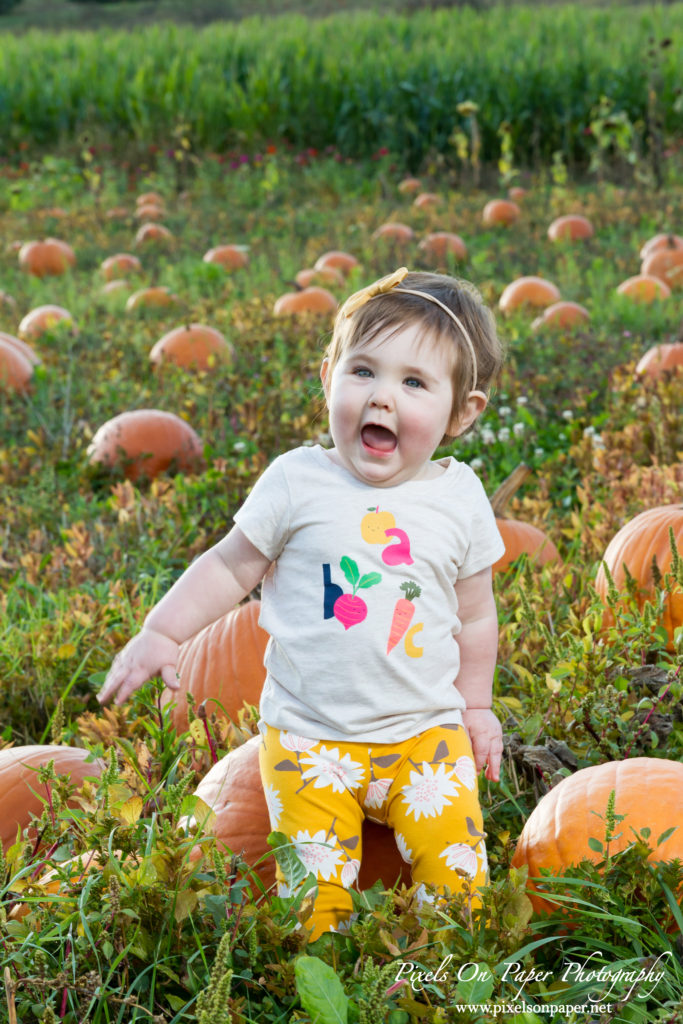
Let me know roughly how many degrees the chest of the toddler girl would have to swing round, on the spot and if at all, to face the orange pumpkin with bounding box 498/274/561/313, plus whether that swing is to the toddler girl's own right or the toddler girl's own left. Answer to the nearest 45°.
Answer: approximately 180°

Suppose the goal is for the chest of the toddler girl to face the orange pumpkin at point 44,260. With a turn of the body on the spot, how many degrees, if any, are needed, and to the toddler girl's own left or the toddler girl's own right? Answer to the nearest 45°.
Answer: approximately 180°

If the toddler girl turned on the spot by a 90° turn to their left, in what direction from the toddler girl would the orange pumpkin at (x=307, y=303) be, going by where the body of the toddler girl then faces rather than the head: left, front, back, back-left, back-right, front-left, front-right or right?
left

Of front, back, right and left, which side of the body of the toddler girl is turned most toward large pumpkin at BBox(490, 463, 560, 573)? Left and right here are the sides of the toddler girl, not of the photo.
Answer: back

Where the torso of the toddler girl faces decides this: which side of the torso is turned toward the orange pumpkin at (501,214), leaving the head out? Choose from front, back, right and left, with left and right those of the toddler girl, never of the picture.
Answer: back

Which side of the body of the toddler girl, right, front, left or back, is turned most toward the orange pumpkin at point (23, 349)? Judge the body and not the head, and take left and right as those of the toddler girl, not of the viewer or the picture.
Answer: back

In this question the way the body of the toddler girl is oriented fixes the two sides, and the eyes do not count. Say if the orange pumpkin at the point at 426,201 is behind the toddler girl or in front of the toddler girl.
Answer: behind

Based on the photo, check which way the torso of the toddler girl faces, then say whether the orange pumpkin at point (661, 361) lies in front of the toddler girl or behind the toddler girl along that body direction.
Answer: behind

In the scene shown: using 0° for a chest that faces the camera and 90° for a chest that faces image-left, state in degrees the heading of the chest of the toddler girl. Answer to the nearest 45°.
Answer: approximately 0°

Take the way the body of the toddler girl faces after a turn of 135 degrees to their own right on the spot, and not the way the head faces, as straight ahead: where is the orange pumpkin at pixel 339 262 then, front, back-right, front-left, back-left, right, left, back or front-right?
front-right

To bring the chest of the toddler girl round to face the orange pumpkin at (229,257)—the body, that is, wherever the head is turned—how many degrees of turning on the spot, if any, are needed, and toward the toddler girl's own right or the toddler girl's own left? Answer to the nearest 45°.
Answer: approximately 180°
